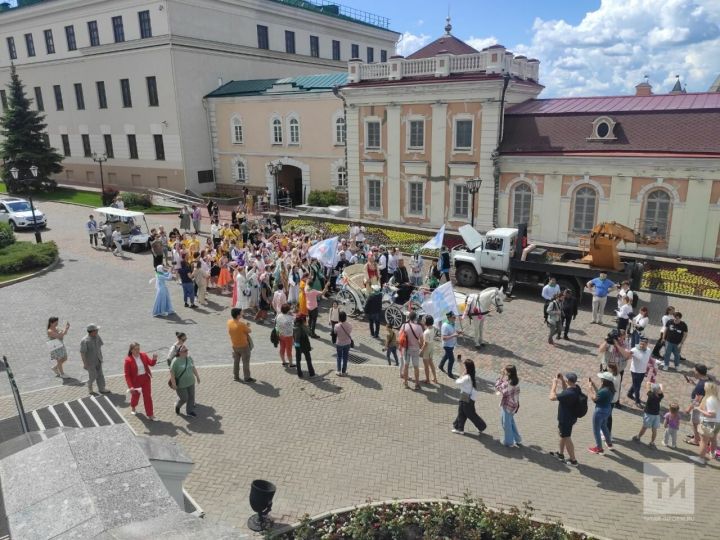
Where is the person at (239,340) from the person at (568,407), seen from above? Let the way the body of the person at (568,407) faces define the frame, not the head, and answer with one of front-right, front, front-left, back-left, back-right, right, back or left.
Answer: front-left

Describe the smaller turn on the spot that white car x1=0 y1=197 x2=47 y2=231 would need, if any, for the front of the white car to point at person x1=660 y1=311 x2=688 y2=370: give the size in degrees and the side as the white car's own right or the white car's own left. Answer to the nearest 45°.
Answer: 0° — it already faces them

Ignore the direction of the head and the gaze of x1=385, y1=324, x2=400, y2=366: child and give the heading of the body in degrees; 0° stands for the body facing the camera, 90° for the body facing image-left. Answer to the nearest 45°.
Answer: approximately 180°

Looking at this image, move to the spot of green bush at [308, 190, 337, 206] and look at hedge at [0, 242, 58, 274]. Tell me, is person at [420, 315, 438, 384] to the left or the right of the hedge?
left

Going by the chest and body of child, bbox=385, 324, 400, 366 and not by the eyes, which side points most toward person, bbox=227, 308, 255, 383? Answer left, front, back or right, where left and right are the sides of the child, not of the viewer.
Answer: left

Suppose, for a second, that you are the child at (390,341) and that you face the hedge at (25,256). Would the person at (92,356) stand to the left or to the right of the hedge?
left

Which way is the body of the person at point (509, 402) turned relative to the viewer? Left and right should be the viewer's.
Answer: facing away from the viewer and to the left of the viewer

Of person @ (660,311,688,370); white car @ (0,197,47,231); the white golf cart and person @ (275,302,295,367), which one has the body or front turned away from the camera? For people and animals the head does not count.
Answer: person @ (275,302,295,367)

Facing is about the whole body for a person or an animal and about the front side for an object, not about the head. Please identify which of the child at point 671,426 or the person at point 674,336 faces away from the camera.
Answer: the child

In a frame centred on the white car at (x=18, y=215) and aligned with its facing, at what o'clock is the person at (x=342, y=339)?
The person is roughly at 1 o'clock from the white car.

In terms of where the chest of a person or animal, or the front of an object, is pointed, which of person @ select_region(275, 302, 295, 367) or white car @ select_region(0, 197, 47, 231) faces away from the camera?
the person

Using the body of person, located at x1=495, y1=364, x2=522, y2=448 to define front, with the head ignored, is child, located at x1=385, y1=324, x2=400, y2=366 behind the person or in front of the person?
in front

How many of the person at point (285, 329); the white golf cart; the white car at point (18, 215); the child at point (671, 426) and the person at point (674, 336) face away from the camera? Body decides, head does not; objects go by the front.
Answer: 2

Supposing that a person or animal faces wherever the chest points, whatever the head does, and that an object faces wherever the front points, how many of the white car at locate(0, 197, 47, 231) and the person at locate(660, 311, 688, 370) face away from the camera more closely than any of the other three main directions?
0

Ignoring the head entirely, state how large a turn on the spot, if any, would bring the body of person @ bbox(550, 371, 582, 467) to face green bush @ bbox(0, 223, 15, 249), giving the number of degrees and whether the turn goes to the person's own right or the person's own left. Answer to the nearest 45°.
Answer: approximately 45° to the person's own left

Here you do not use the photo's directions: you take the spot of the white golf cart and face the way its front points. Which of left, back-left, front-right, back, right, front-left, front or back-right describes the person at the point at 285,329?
front-right

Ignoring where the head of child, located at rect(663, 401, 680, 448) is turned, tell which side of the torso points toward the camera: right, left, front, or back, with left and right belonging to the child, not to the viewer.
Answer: back
